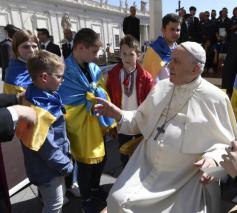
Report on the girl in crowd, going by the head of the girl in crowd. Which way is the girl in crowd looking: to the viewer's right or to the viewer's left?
to the viewer's right

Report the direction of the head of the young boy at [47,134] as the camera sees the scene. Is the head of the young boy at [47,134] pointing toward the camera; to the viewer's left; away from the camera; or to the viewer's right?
to the viewer's right

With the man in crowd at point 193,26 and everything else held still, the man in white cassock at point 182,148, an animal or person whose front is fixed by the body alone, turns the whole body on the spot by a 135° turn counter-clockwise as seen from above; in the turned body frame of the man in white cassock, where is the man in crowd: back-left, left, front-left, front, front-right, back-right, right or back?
left

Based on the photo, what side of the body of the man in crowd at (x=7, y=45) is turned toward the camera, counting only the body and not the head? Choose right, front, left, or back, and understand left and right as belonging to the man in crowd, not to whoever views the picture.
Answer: right

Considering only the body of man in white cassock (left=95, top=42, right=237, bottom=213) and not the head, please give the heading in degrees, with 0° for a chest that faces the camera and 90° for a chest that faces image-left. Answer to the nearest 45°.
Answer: approximately 45°

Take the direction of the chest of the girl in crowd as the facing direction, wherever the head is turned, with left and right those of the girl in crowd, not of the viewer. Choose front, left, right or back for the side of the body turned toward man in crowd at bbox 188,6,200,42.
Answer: left

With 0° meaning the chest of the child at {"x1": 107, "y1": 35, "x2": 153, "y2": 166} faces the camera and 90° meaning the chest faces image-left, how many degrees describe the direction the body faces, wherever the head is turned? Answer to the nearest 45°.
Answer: approximately 0°
